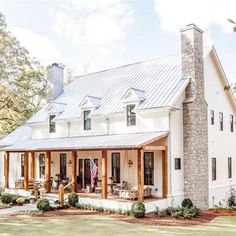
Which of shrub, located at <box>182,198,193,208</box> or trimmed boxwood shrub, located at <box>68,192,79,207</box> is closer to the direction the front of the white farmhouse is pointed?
the trimmed boxwood shrub

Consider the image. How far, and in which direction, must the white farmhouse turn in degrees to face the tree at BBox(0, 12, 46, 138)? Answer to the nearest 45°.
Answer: approximately 90° to its right

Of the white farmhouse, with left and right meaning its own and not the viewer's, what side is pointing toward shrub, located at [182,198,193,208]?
left

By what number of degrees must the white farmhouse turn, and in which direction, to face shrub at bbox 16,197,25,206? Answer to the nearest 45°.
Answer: approximately 45° to its right

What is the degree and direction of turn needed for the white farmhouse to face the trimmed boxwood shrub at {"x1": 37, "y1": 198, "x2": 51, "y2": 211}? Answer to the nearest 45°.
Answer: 0° — it already faces it

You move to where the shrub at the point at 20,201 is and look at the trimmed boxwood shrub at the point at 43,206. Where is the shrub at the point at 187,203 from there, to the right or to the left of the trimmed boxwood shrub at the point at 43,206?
left

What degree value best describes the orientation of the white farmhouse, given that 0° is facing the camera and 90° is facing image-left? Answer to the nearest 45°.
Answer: approximately 45°
